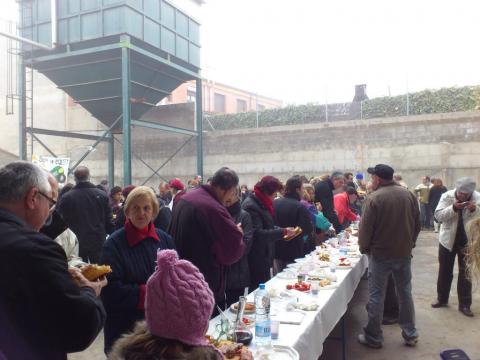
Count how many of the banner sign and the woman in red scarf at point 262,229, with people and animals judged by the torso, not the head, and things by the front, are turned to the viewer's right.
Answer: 1

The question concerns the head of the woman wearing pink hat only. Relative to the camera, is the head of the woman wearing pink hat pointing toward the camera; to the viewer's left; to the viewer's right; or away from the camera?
away from the camera

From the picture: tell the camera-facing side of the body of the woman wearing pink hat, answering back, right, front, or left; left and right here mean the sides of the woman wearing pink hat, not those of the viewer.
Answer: back

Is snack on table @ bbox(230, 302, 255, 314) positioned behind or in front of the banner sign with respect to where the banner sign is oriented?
in front

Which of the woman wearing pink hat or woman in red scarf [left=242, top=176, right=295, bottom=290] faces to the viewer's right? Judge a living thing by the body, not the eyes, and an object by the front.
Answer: the woman in red scarf

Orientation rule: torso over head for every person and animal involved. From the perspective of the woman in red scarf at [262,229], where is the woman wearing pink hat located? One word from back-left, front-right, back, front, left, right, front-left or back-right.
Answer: right

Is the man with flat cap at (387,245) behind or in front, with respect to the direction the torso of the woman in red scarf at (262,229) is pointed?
in front

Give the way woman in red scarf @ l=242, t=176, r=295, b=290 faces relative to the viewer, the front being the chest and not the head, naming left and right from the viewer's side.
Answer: facing to the right of the viewer

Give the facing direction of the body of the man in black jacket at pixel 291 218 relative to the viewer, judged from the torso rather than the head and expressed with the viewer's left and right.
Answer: facing away from the viewer and to the right of the viewer

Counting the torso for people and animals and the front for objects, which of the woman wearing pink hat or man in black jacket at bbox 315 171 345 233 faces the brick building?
the woman wearing pink hat
